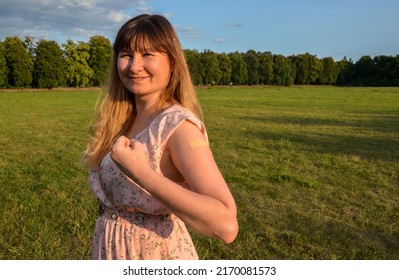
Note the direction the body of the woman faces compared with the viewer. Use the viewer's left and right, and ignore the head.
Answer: facing the viewer and to the left of the viewer
